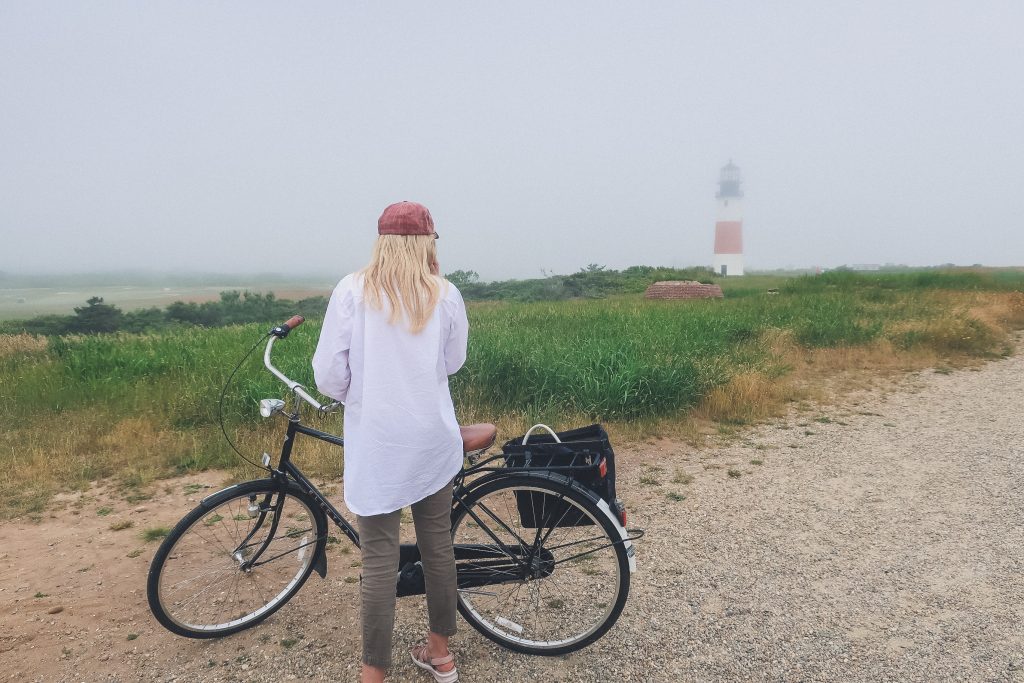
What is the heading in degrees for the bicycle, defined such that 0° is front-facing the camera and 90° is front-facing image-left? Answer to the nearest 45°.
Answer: approximately 90°

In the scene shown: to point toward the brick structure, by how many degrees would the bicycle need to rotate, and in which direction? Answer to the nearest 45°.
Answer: approximately 135° to its right
